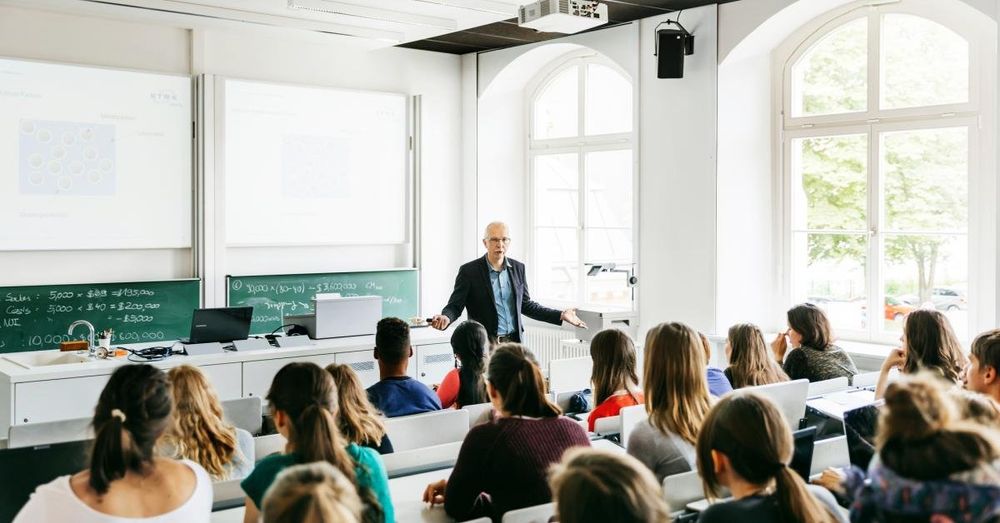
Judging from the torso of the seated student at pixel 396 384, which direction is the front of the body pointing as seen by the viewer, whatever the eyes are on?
away from the camera

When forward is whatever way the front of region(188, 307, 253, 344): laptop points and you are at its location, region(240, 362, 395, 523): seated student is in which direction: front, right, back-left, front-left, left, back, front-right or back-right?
back

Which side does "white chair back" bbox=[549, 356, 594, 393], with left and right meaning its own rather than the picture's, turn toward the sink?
left

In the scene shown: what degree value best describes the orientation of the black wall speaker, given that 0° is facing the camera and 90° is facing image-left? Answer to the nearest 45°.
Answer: approximately 45°

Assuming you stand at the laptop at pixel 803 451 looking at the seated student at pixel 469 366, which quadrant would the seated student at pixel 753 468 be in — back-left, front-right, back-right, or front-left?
back-left

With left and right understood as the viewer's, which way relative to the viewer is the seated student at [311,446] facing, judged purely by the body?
facing away from the viewer and to the left of the viewer

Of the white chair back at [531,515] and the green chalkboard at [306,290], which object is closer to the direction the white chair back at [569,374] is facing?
the green chalkboard

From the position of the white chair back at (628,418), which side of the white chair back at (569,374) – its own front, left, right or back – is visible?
back

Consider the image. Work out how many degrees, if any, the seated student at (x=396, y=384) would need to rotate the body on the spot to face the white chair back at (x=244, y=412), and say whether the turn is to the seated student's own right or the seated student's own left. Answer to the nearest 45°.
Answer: approximately 90° to the seated student's own left

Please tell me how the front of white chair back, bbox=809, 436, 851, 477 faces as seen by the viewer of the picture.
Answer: facing away from the viewer and to the left of the viewer

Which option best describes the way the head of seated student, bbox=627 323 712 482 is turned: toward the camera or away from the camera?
away from the camera

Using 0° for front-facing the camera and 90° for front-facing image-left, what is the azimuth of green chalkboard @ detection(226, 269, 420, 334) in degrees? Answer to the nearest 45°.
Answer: approximately 0°

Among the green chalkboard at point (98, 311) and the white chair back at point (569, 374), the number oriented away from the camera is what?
1
